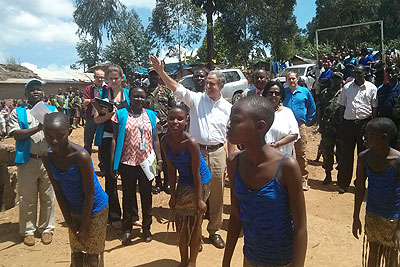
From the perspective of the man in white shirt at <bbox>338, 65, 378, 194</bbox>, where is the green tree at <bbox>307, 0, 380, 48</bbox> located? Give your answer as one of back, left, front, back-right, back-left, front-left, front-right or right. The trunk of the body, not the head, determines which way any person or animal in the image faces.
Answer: back

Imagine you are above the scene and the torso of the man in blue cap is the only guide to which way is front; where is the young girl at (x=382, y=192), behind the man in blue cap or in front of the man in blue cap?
in front

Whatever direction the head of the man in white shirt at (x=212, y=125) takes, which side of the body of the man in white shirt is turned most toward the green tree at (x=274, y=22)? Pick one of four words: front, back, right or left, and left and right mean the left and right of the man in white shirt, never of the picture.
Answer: back

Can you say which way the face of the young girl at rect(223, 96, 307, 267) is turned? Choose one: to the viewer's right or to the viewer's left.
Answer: to the viewer's left

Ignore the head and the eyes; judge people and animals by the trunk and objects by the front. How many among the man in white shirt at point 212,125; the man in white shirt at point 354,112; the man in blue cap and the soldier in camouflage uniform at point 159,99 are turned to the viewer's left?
0

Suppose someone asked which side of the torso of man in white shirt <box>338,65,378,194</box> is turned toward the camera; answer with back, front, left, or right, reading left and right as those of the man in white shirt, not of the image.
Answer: front

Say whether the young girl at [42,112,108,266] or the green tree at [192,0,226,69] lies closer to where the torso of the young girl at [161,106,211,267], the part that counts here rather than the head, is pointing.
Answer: the young girl

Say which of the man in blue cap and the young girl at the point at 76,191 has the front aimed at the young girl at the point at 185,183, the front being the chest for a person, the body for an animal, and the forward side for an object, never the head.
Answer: the man in blue cap

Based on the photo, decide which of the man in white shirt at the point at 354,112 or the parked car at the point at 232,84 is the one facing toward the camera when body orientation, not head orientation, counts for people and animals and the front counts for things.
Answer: the man in white shirt

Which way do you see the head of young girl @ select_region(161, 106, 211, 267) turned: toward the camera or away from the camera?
toward the camera

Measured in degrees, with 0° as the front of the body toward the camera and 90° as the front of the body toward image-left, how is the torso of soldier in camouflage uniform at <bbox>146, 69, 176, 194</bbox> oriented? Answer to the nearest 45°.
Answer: approximately 0°

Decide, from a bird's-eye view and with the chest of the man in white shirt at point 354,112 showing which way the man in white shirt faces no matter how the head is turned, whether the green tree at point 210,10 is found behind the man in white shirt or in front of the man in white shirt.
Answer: behind

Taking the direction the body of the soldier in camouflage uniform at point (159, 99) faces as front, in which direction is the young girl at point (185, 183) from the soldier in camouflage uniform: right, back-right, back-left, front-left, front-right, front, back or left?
front

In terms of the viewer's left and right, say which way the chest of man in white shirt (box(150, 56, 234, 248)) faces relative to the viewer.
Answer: facing the viewer

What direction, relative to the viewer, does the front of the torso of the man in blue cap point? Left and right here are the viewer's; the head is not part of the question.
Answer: facing the viewer and to the right of the viewer

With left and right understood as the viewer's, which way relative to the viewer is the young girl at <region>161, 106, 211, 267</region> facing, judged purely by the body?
facing the viewer and to the left of the viewer
